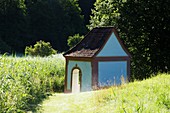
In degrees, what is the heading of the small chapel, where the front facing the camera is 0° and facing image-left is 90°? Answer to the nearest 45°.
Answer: approximately 45°
